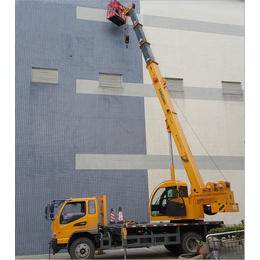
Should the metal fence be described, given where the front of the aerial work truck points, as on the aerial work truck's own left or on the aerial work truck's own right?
on the aerial work truck's own left

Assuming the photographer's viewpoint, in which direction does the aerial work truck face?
facing to the left of the viewer
